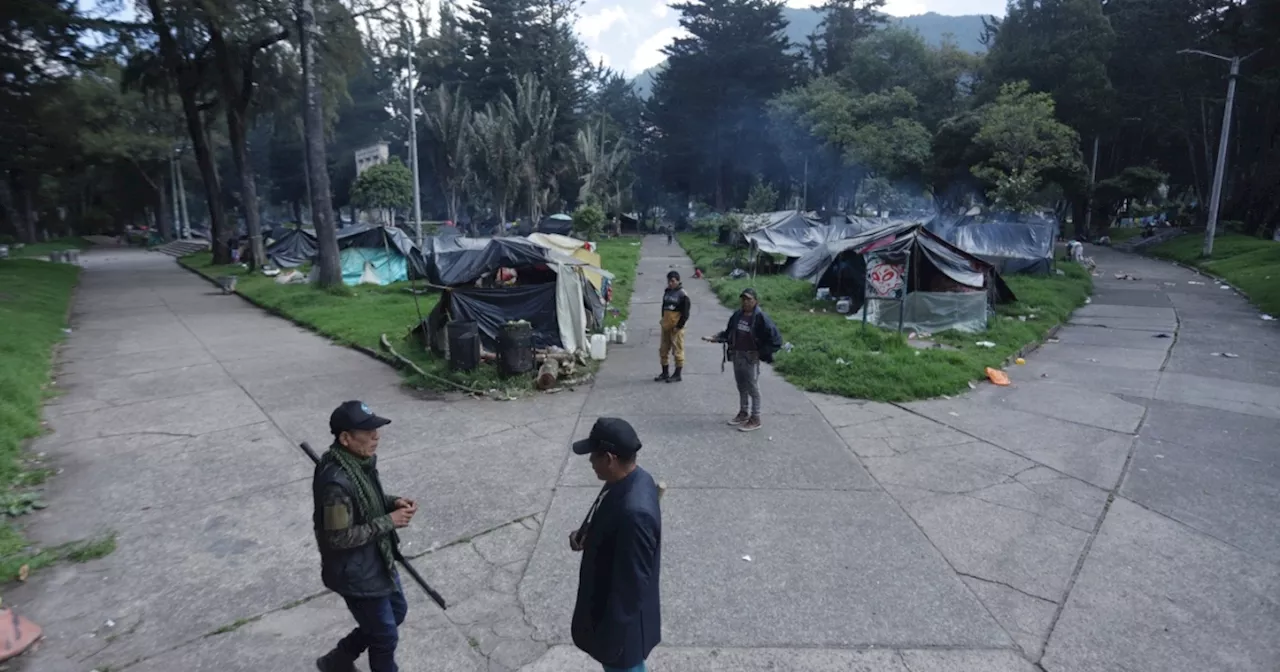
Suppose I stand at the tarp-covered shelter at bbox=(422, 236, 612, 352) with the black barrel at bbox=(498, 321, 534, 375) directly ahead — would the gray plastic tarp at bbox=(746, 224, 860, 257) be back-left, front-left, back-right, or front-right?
back-left

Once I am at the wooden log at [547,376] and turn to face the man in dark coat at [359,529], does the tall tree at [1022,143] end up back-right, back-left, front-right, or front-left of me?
back-left

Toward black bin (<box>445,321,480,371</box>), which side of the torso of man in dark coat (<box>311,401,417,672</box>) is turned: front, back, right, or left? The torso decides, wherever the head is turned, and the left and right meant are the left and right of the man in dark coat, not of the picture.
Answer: left

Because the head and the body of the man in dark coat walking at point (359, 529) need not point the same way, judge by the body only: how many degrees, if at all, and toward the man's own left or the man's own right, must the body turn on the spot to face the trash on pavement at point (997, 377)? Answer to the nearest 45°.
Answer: approximately 45° to the man's own left

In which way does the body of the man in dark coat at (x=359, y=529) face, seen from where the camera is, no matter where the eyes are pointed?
to the viewer's right

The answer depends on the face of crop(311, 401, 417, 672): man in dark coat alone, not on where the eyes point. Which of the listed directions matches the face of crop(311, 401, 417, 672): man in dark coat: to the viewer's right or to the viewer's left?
to the viewer's right

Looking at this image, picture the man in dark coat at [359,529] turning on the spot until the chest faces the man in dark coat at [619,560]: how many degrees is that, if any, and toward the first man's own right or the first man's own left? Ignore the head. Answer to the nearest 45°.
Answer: approximately 45° to the first man's own right
